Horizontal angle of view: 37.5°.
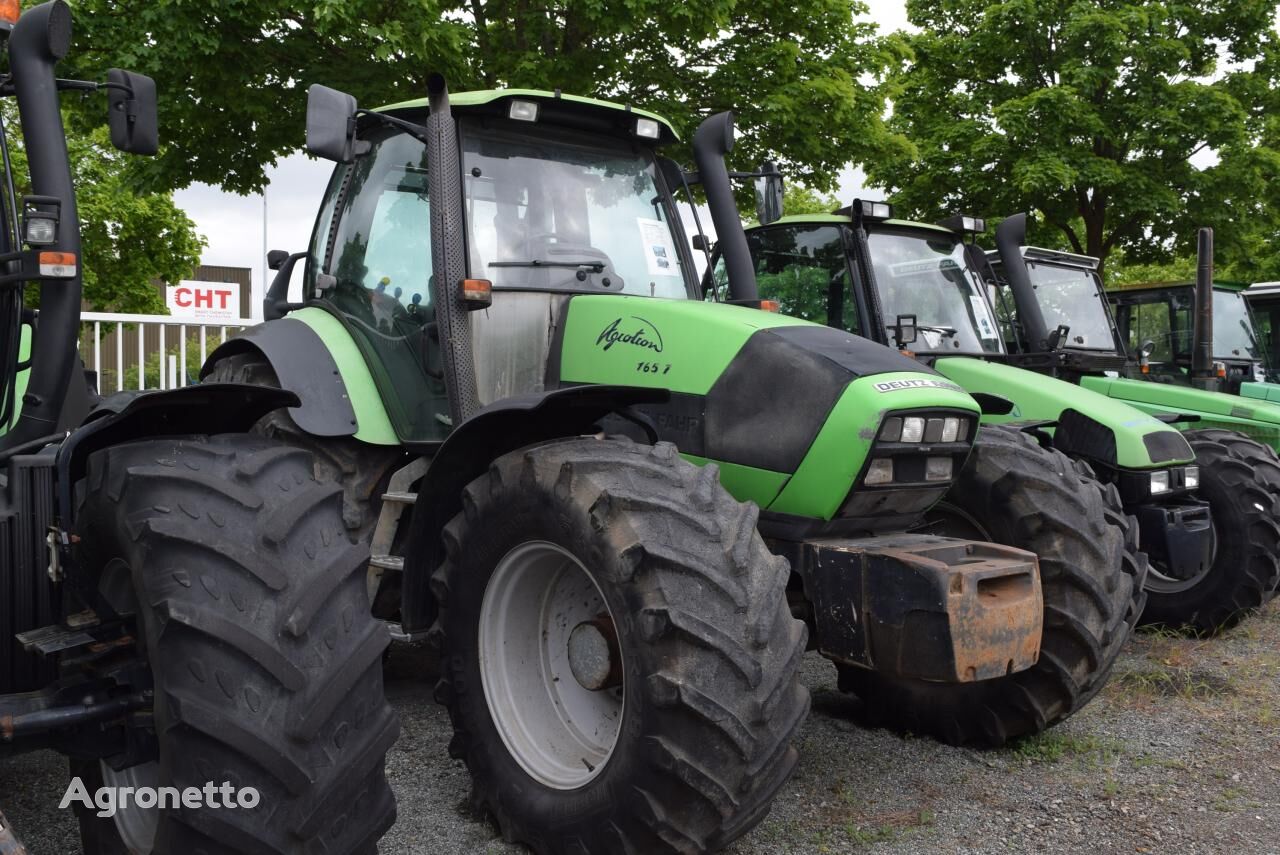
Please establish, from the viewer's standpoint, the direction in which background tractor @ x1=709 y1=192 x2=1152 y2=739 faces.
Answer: facing the viewer and to the right of the viewer

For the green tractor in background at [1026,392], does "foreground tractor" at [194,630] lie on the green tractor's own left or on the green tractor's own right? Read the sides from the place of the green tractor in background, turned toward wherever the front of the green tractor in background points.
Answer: on the green tractor's own right

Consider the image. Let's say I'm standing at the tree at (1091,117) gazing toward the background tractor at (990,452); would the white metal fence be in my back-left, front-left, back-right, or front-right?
front-right

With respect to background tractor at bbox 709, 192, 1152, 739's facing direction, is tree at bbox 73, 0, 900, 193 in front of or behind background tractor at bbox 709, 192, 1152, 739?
behind

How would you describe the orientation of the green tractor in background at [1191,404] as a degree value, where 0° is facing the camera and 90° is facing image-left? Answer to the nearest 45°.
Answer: approximately 315°

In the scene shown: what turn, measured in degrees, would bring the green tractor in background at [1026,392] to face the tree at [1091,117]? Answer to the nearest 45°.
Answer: approximately 135° to its left

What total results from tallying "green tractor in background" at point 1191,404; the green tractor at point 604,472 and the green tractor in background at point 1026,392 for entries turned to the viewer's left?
0

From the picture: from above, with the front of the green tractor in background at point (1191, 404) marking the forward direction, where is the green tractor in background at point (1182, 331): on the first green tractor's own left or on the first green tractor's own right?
on the first green tractor's own left

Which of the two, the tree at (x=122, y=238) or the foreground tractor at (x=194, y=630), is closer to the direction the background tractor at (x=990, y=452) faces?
the foreground tractor

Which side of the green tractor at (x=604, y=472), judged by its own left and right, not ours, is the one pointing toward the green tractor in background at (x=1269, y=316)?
left

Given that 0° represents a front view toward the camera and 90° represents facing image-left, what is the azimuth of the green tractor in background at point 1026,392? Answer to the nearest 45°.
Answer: approximately 315°

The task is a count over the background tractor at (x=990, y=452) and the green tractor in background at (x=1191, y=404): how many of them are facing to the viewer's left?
0
